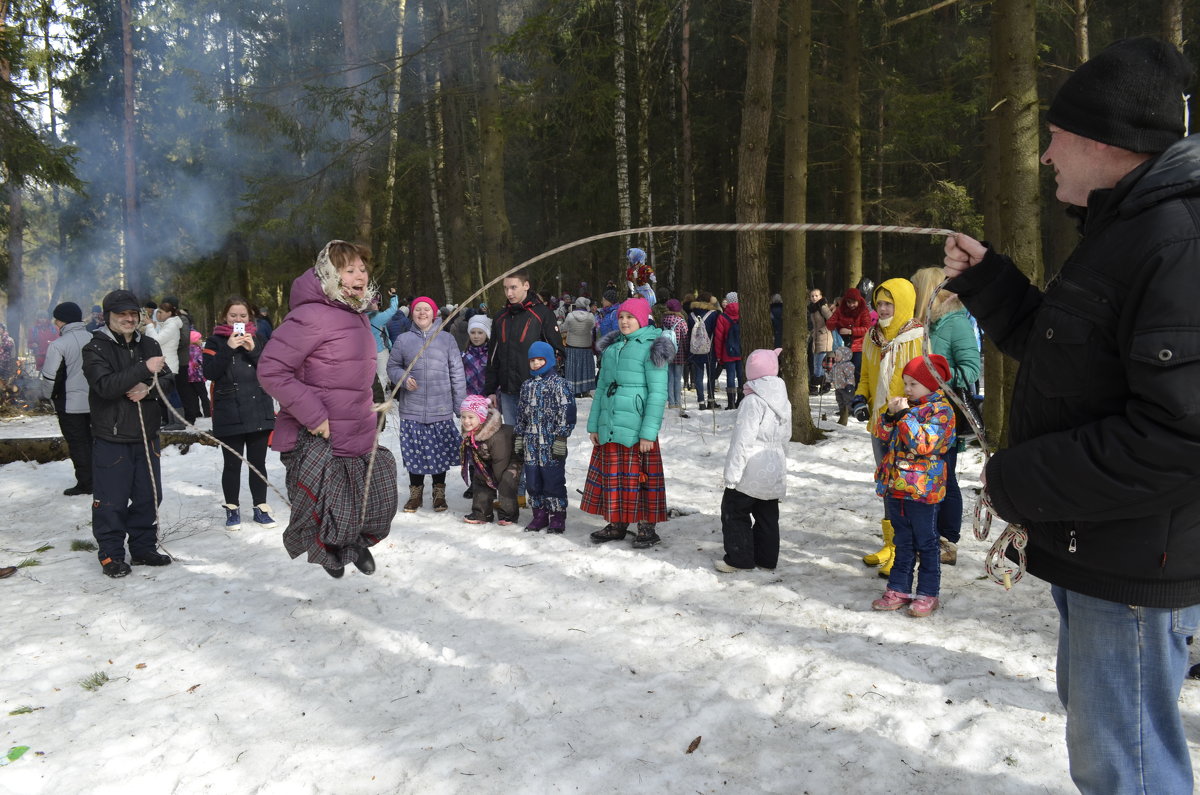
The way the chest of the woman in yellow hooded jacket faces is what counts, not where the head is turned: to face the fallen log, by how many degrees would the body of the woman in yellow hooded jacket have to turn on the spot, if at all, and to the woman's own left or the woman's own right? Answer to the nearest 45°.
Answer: approximately 45° to the woman's own right

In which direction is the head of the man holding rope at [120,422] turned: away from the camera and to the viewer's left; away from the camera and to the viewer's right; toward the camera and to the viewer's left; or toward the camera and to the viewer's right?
toward the camera and to the viewer's right

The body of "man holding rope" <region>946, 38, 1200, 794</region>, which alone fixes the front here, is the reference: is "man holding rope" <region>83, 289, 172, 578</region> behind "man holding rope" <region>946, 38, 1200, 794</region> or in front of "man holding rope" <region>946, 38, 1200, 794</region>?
in front

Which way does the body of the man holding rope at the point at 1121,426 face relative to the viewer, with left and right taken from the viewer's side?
facing to the left of the viewer

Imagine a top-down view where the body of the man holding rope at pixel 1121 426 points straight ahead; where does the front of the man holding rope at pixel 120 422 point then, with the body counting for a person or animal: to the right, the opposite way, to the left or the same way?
the opposite way

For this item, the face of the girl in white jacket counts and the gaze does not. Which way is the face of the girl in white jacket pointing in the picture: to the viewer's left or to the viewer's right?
to the viewer's left

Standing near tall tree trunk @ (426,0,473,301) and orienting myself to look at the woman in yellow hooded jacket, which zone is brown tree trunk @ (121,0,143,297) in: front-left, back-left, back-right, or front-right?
back-right

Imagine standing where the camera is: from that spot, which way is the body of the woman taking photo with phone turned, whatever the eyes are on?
toward the camera

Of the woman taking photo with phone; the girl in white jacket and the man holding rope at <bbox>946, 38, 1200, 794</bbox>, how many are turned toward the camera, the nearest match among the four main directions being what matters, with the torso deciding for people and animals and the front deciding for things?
1

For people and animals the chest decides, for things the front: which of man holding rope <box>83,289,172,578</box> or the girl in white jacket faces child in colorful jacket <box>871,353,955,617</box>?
the man holding rope

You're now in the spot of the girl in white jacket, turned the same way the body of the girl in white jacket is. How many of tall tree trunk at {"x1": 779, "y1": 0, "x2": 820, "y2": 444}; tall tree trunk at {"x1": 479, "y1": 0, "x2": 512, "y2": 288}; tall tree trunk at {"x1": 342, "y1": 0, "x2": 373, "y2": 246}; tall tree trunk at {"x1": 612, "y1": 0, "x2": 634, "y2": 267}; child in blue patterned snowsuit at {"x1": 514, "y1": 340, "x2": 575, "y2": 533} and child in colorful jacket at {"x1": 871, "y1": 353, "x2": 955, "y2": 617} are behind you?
1

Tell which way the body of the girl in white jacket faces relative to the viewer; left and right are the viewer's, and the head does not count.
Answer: facing away from the viewer and to the left of the viewer

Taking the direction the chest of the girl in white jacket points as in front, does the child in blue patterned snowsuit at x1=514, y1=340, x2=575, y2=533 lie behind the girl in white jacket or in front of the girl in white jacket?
in front

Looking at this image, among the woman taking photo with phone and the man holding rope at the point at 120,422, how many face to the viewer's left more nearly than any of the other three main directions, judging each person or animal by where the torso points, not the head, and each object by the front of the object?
0
